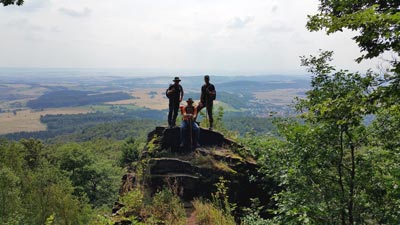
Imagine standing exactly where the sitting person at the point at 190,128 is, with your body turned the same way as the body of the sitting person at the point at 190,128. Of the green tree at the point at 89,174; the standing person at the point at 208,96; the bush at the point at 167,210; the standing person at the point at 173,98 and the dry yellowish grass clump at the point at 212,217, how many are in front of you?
2
